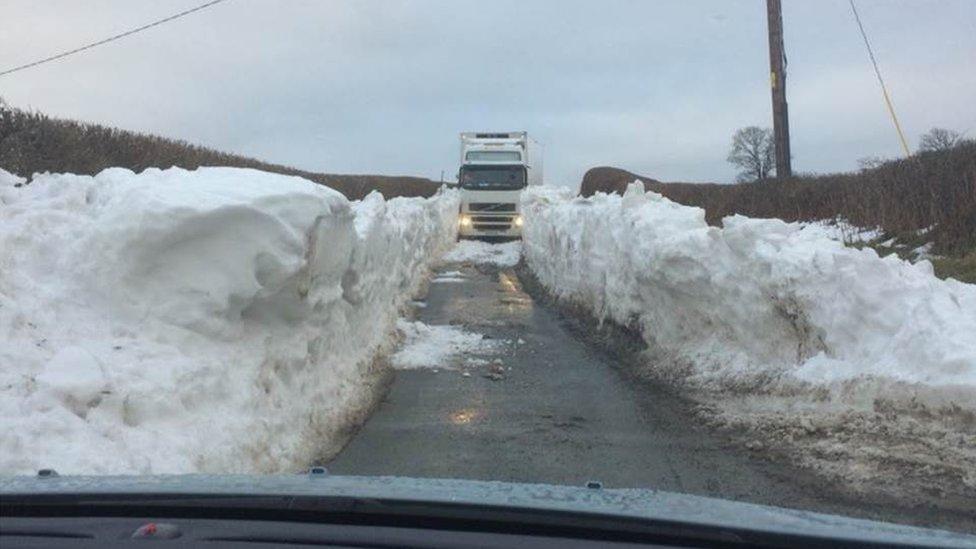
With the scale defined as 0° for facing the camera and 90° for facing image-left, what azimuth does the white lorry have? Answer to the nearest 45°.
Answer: approximately 0°
